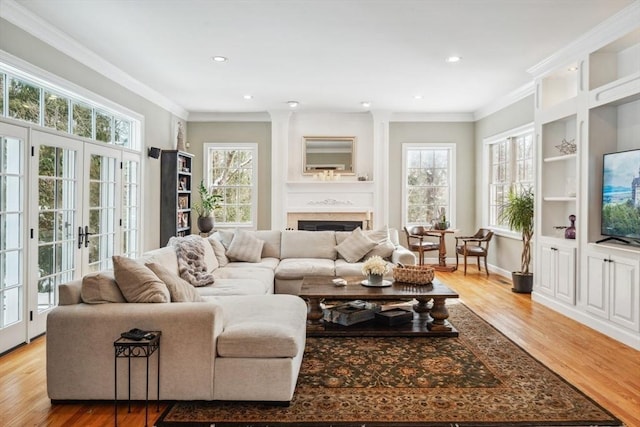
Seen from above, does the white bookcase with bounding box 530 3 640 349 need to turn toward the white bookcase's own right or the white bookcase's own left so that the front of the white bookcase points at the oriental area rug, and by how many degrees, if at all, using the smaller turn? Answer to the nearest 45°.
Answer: approximately 45° to the white bookcase's own left

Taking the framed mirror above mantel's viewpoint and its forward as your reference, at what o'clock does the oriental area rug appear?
The oriental area rug is roughly at 12 o'clock from the framed mirror above mantel.

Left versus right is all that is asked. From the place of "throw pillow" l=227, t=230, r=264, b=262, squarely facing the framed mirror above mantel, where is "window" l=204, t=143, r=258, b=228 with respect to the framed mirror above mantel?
left

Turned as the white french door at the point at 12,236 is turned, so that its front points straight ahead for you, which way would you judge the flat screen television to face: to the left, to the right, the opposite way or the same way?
the opposite way

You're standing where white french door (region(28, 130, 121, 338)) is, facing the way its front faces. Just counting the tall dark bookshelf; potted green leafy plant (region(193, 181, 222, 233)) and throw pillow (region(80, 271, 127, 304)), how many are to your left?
2

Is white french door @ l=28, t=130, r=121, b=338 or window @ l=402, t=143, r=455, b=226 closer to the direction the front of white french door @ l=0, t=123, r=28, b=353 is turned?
the window

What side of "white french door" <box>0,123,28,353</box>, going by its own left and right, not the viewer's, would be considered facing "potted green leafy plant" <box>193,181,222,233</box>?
left

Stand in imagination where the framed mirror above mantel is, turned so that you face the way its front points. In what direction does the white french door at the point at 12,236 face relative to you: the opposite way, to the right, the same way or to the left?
to the left

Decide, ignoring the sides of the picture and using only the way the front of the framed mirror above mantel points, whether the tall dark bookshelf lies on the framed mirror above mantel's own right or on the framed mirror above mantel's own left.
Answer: on the framed mirror above mantel's own right

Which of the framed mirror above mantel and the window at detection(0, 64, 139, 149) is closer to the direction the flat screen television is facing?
the window

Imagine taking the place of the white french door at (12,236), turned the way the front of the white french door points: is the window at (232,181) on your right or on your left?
on your left

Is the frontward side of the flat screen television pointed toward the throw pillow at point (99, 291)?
yes

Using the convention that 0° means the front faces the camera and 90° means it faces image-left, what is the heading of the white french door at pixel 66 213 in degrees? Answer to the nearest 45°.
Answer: approximately 315°
